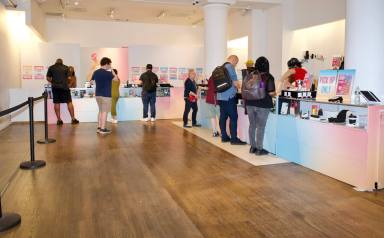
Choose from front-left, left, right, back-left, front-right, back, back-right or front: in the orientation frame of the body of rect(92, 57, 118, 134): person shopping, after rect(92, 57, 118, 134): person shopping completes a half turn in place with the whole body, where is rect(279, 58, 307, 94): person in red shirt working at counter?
left

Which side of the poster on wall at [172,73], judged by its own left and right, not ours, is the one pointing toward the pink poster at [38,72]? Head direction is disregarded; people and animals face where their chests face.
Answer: right

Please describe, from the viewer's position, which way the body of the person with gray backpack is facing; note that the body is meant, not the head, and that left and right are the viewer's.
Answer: facing away from the viewer and to the right of the viewer

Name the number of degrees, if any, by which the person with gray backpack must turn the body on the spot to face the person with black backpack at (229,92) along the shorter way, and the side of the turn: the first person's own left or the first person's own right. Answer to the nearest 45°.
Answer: approximately 90° to the first person's own left

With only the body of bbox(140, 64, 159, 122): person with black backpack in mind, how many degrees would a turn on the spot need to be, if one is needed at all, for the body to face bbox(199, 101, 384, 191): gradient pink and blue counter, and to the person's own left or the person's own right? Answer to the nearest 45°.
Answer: approximately 180°

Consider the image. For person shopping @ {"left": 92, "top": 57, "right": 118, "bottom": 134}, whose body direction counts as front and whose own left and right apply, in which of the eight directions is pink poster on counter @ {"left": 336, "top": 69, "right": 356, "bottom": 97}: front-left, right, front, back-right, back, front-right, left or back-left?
right

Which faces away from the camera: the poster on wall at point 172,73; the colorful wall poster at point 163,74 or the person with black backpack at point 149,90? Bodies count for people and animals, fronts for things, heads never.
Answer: the person with black backpack

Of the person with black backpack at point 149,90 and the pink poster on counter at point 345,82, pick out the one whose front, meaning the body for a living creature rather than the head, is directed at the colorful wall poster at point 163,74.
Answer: the person with black backpack

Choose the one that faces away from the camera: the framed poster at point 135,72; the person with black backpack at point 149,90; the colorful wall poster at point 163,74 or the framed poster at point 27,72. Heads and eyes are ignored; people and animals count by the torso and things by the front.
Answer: the person with black backpack
